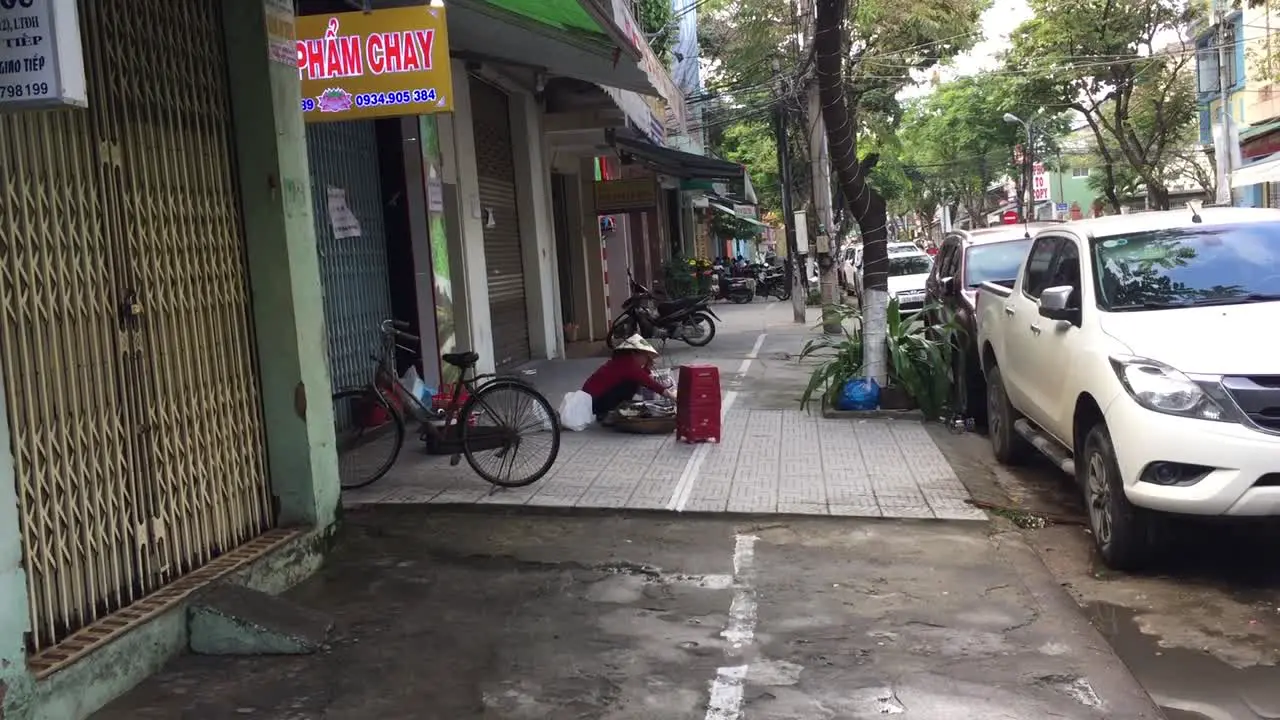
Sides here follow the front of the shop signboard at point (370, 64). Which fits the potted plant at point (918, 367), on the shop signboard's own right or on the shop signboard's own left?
on the shop signboard's own left

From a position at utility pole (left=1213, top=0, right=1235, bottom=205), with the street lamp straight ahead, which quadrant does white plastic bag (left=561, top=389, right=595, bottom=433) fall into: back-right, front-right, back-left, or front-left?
back-left

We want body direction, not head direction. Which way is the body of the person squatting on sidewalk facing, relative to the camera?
to the viewer's right

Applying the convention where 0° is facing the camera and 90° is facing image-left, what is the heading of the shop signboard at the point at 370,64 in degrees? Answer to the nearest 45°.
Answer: approximately 0°

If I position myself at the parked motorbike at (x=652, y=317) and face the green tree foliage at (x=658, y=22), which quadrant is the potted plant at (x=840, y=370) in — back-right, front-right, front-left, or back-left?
back-right

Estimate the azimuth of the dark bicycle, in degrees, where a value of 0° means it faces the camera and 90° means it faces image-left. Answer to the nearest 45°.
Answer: approximately 90°

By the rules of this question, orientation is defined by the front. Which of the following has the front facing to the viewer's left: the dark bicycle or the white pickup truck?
the dark bicycle

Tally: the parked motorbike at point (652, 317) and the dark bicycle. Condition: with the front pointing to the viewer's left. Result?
2

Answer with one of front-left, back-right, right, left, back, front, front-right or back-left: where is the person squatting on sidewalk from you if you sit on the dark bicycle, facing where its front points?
back-right

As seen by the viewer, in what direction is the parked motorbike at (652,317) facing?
to the viewer's left

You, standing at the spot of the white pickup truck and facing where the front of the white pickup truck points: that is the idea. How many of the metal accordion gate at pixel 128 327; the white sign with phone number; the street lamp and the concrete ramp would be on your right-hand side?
3
